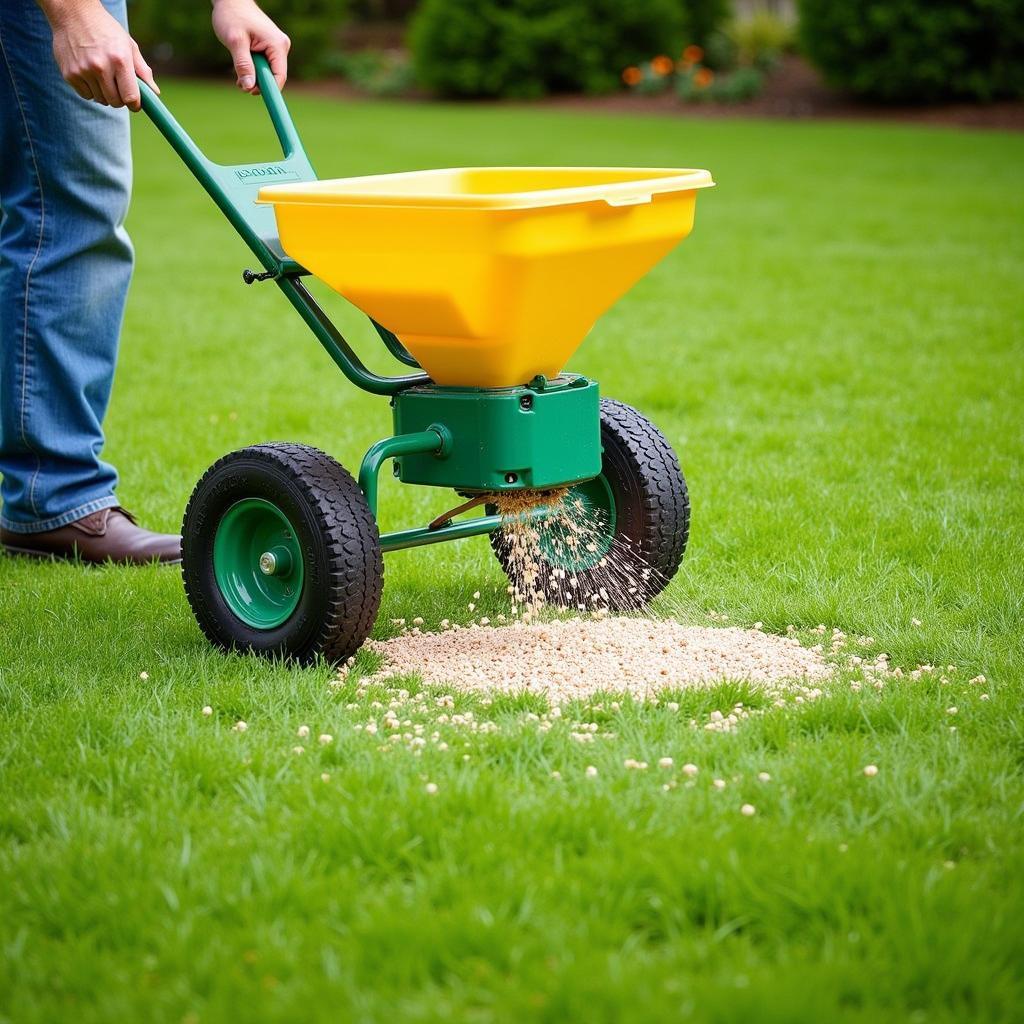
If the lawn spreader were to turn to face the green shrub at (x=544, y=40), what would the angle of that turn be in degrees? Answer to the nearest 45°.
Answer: approximately 135° to its left

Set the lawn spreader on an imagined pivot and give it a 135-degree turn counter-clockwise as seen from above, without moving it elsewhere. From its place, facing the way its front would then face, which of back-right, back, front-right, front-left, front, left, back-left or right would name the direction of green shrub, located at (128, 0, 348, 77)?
front

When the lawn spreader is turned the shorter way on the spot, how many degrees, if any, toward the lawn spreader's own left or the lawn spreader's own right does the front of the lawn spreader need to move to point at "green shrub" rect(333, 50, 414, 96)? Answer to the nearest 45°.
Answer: approximately 135° to the lawn spreader's own left

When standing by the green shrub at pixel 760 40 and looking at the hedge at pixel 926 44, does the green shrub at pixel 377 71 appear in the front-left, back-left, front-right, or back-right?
back-right

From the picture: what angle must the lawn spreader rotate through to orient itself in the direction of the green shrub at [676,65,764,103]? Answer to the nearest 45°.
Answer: approximately 135° to its left

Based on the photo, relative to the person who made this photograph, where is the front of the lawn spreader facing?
facing the viewer and to the right of the viewer

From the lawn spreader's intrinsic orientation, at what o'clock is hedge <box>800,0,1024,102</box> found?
The hedge is roughly at 8 o'clock from the lawn spreader.
